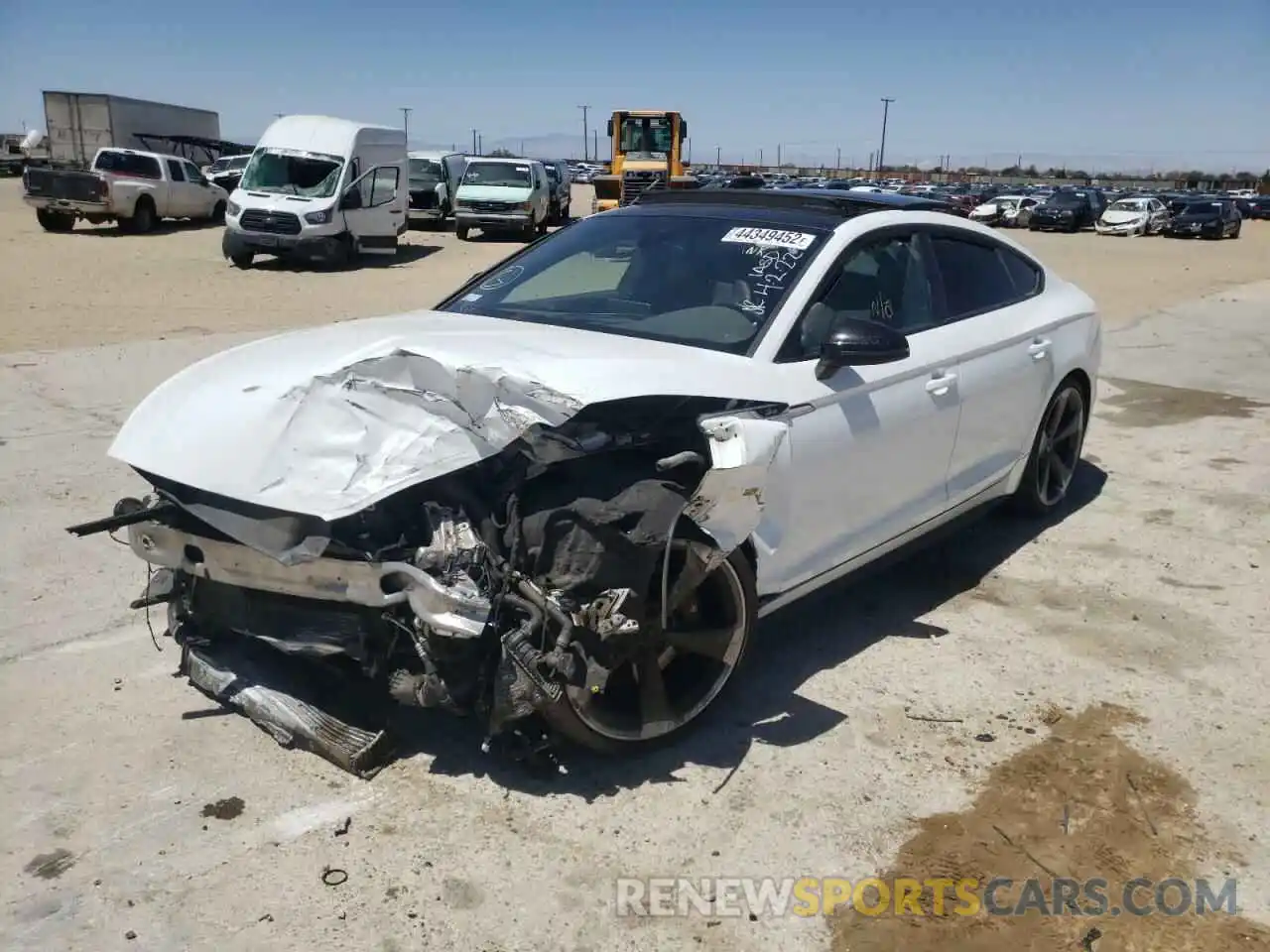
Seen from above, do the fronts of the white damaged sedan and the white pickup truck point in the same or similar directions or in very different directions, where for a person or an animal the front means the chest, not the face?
very different directions

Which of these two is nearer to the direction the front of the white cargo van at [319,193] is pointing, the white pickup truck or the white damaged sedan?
the white damaged sedan

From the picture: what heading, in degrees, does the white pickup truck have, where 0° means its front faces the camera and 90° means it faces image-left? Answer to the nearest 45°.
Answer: approximately 225°

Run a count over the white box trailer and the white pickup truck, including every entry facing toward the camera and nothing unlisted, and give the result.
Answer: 0

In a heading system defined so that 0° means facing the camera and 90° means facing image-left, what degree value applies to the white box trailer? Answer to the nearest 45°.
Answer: approximately 225°

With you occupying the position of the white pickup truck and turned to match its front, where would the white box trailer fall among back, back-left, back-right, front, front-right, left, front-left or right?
front-left

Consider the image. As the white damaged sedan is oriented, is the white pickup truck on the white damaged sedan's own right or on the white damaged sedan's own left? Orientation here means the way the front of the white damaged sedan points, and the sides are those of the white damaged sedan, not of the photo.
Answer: on the white damaged sedan's own right

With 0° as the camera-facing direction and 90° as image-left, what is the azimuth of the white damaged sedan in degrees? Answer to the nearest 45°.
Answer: approximately 45°

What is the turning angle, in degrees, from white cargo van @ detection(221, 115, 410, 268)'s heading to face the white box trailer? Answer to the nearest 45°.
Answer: approximately 90° to its right

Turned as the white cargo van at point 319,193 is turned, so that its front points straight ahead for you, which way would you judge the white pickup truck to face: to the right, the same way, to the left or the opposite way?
the opposite way

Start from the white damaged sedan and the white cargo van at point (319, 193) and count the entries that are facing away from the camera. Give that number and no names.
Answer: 0

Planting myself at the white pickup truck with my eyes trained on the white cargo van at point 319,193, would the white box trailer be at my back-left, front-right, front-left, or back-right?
back-left

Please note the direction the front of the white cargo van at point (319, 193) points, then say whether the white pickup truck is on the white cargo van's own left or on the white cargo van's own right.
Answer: on the white cargo van's own right
